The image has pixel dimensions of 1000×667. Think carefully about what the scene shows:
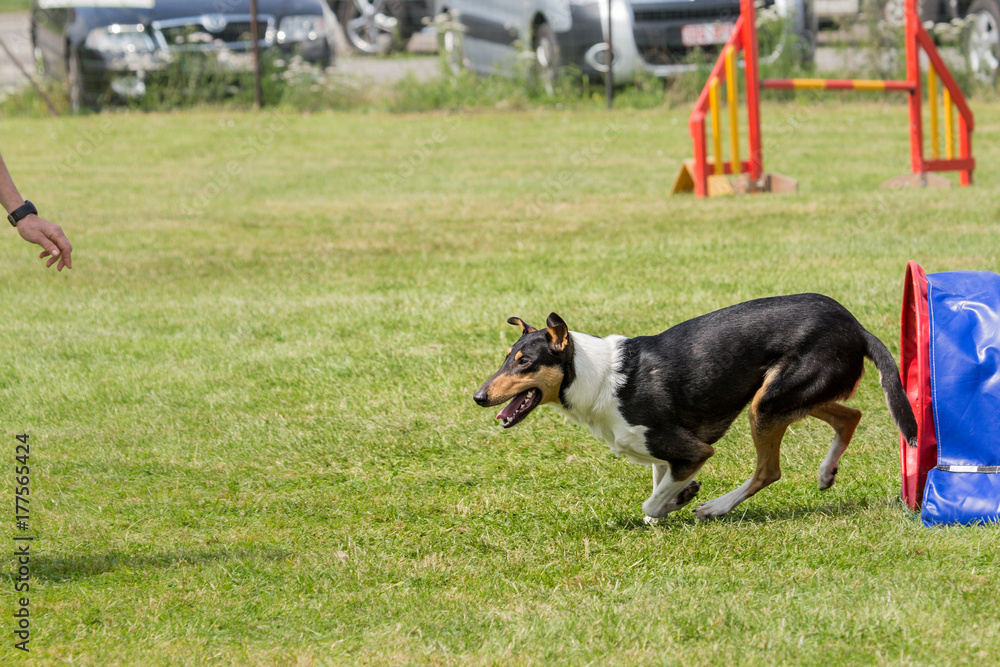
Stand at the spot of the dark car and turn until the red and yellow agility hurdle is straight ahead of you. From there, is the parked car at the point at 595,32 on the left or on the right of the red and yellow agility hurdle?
left

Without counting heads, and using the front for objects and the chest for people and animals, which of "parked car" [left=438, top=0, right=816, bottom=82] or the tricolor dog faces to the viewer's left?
the tricolor dog

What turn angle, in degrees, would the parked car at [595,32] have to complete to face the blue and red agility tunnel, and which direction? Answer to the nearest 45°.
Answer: approximately 45° to its right

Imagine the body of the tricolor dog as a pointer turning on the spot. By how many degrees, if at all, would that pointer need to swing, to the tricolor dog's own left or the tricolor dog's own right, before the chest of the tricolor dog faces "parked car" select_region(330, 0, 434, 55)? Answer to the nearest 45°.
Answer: approximately 90° to the tricolor dog's own right

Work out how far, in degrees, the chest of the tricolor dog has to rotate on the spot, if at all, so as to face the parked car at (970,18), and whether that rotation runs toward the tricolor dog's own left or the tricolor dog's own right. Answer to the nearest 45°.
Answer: approximately 90° to the tricolor dog's own right

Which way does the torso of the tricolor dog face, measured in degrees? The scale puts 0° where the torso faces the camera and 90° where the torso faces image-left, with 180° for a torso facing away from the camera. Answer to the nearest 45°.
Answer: approximately 90°

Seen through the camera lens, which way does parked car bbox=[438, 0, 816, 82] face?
facing the viewer and to the right of the viewer

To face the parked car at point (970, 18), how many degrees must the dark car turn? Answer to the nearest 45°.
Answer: approximately 45° to its left
